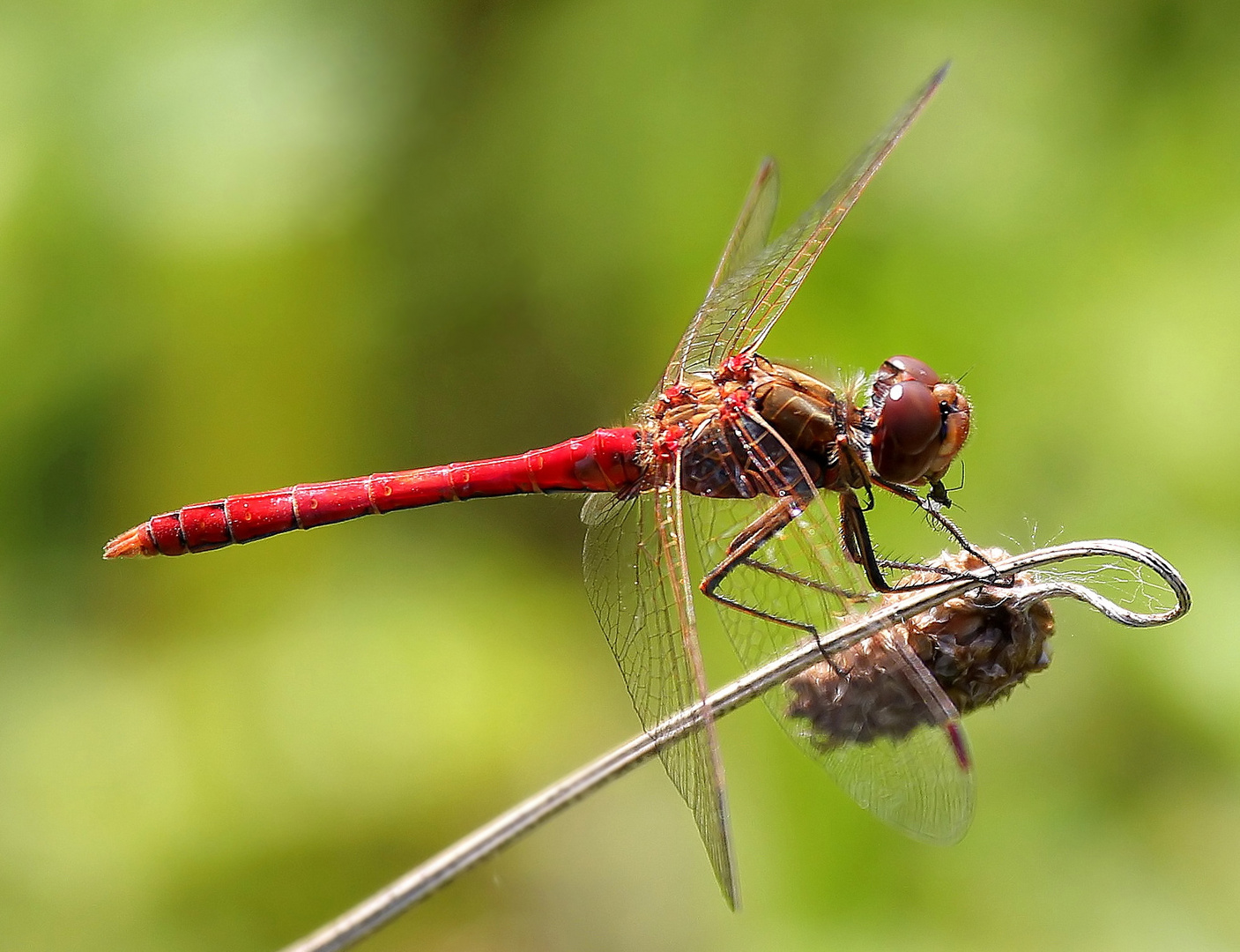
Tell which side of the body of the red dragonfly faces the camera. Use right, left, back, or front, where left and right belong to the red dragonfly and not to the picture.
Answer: right
